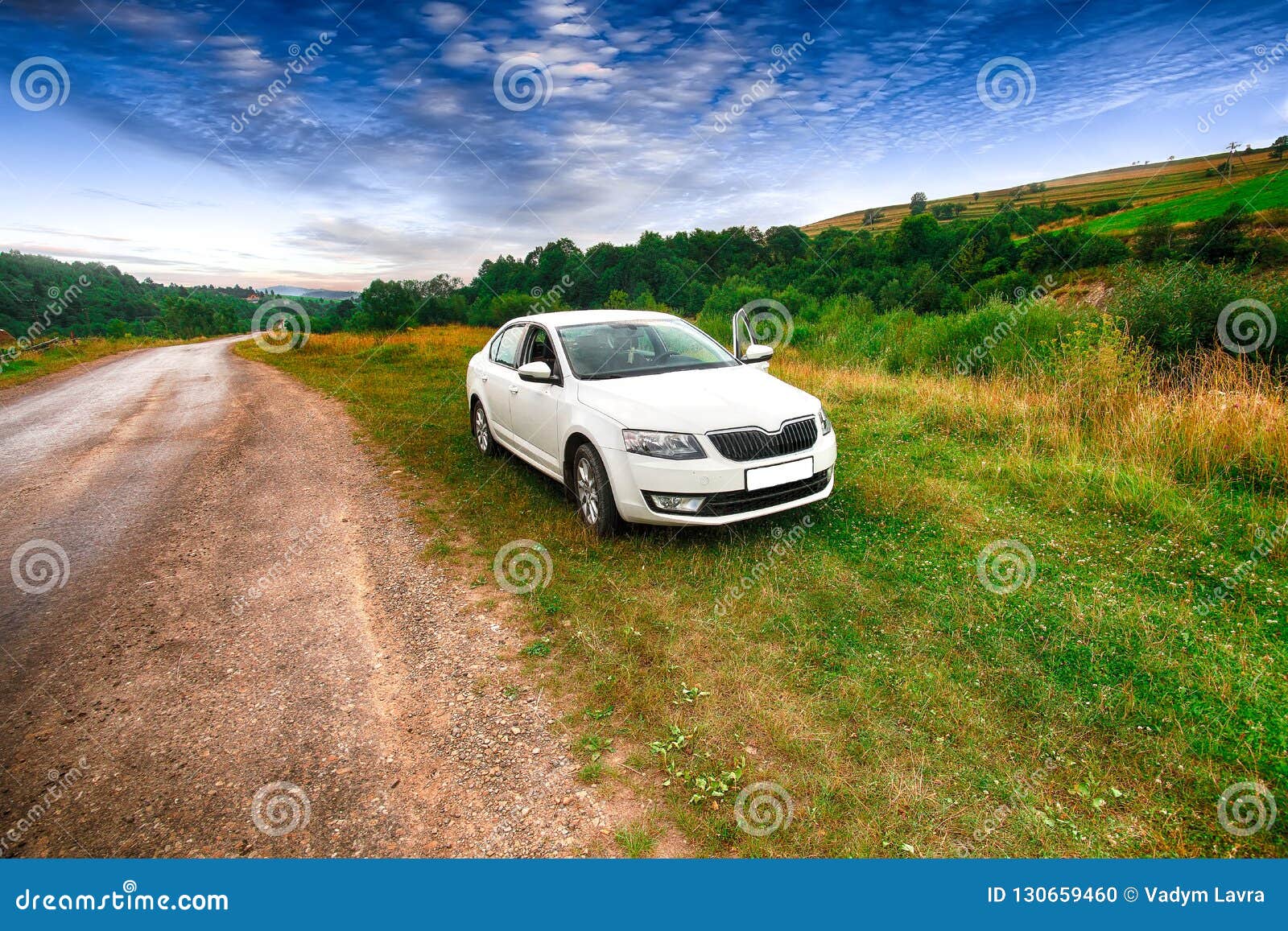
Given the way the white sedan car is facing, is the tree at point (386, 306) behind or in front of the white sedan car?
behind

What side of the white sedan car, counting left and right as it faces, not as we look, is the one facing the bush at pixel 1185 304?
left

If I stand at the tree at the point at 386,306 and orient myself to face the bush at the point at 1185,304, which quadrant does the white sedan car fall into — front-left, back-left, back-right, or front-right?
front-right

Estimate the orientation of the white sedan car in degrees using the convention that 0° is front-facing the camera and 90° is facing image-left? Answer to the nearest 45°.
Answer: approximately 315°

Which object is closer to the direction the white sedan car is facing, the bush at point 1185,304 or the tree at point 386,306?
the bush
